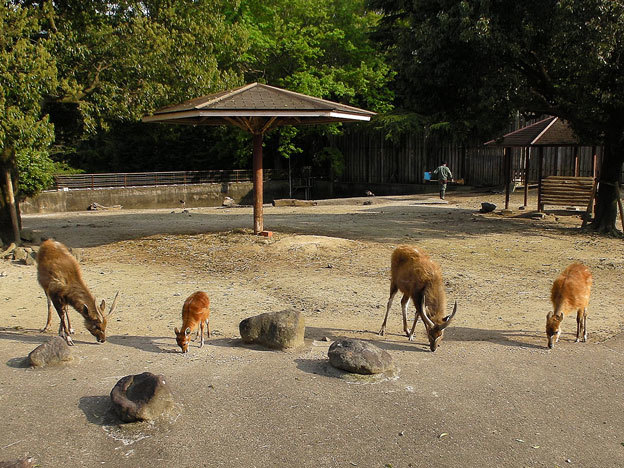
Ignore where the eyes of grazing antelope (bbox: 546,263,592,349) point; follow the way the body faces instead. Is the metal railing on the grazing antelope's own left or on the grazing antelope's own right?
on the grazing antelope's own right

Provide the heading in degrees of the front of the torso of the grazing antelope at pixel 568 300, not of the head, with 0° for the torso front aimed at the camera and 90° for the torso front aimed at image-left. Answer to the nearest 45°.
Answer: approximately 45°

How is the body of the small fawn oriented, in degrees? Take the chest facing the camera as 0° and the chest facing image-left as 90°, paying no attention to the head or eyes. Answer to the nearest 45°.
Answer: approximately 45°

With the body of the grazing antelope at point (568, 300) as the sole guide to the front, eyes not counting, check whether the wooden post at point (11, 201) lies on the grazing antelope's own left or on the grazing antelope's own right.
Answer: on the grazing antelope's own right

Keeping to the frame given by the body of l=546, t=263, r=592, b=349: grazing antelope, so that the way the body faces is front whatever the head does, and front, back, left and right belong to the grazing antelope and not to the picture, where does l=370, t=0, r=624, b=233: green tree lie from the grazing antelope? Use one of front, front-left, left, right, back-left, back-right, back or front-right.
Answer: back-right

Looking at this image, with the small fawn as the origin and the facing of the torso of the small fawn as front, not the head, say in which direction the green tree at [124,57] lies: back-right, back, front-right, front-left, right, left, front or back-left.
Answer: back-right

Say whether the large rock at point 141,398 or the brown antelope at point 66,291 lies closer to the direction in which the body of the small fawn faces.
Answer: the large rock

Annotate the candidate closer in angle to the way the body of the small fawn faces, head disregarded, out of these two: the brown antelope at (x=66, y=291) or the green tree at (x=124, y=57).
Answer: the brown antelope

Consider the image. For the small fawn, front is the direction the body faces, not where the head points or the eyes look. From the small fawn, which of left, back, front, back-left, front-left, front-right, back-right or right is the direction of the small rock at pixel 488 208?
back

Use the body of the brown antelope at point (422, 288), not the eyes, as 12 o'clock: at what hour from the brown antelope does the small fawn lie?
The small fawn is roughly at 4 o'clock from the brown antelope.

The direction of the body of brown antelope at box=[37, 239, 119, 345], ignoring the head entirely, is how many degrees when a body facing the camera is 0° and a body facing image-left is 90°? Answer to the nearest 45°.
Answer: approximately 315°
